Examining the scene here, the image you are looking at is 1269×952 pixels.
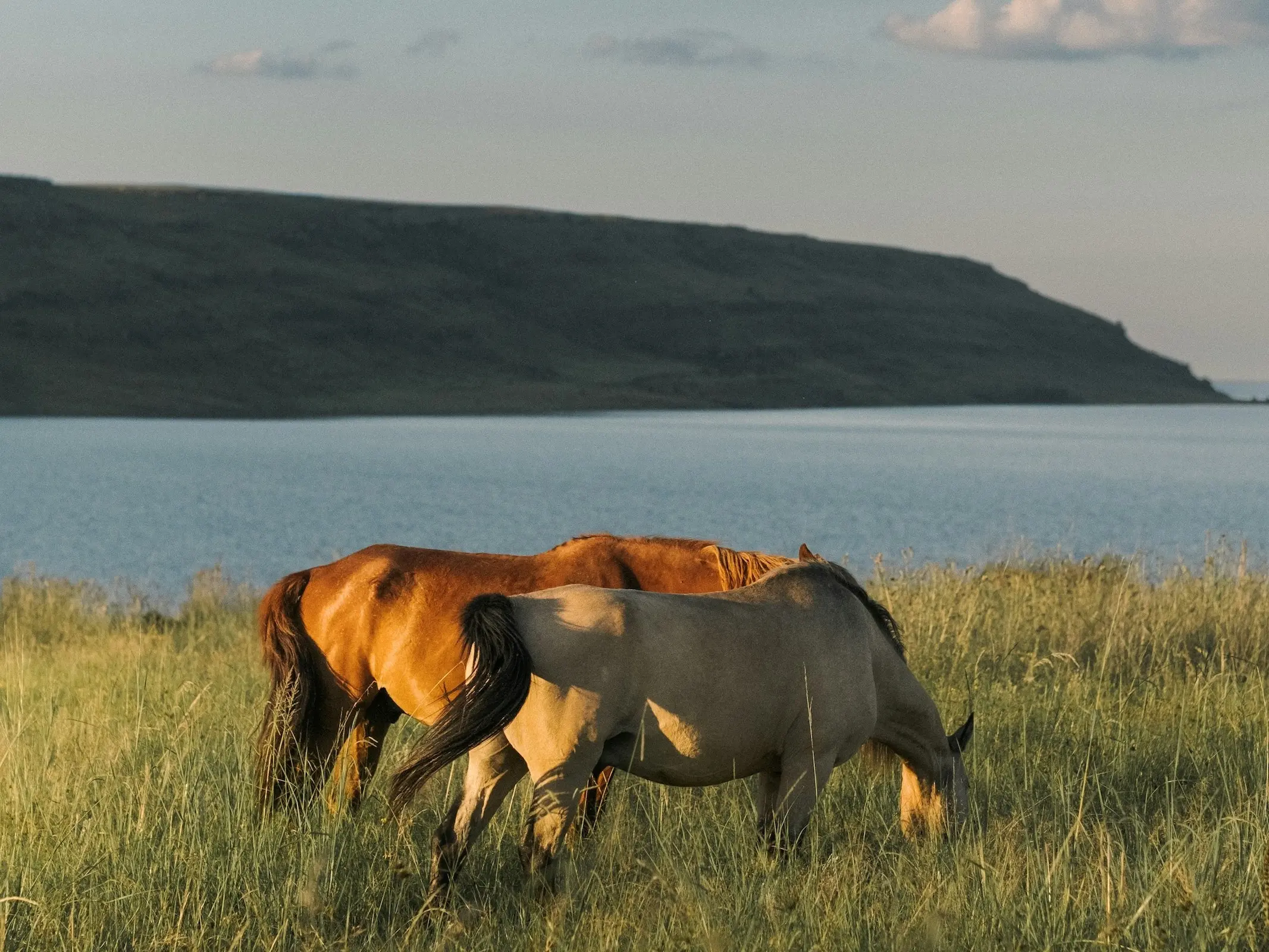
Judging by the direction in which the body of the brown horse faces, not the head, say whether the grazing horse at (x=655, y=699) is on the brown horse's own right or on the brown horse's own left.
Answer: on the brown horse's own right

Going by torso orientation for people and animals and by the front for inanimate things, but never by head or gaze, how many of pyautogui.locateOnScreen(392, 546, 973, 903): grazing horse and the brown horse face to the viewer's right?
2

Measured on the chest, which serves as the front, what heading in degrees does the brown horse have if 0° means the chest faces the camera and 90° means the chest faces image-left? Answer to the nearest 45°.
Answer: approximately 270°

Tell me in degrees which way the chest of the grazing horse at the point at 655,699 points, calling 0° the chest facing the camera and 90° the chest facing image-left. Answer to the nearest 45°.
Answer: approximately 270°

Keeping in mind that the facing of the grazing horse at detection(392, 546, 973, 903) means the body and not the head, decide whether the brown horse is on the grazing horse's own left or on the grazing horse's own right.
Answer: on the grazing horse's own left
